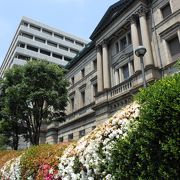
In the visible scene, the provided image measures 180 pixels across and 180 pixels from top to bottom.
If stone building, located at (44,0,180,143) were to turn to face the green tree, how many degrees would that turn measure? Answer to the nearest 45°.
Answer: approximately 45° to its right

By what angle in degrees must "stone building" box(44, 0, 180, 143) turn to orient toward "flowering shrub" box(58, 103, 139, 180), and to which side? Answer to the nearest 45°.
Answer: approximately 45° to its left

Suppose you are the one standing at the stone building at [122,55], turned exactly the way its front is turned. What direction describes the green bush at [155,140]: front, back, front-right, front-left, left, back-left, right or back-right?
front-left

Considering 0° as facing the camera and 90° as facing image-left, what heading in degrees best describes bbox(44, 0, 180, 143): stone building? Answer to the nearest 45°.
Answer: approximately 45°

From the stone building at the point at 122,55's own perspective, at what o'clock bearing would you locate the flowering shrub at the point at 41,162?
The flowering shrub is roughly at 11 o'clock from the stone building.
